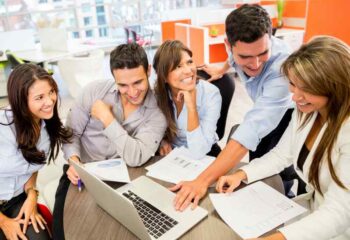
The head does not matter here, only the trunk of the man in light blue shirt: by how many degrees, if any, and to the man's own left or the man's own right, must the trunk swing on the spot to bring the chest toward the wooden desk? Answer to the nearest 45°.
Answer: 0° — they already face it

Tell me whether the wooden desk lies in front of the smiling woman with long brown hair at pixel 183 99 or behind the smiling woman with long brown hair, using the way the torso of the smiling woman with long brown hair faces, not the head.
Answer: in front

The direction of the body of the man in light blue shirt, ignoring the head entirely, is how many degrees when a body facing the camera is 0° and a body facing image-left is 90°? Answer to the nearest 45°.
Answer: approximately 45°

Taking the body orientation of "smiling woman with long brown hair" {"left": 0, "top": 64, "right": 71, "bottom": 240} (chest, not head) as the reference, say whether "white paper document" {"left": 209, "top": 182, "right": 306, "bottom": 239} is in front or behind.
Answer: in front

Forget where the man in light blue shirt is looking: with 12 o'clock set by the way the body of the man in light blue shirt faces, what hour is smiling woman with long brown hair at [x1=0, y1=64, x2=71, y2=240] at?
The smiling woman with long brown hair is roughly at 1 o'clock from the man in light blue shirt.

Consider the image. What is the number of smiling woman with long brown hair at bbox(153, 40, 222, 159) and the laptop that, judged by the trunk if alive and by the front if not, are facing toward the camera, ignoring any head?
1

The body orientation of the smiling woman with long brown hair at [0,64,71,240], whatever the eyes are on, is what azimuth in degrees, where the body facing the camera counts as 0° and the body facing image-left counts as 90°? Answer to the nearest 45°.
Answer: approximately 315°

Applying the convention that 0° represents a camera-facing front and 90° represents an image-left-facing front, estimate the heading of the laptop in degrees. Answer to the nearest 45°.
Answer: approximately 225°

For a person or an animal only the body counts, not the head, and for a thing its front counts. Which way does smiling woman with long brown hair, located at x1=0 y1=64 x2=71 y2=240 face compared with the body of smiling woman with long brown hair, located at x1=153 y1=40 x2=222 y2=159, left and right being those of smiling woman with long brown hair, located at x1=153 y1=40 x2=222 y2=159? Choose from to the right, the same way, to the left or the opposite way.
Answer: to the left

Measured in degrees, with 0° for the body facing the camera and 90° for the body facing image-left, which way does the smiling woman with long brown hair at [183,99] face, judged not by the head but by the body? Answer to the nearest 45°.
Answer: approximately 0°

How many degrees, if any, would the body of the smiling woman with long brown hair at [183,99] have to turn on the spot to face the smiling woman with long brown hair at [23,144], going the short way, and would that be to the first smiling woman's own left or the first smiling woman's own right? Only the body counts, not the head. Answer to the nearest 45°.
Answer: approximately 45° to the first smiling woman's own right
